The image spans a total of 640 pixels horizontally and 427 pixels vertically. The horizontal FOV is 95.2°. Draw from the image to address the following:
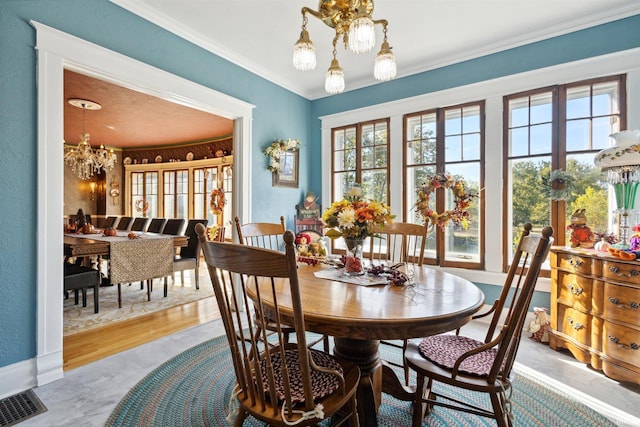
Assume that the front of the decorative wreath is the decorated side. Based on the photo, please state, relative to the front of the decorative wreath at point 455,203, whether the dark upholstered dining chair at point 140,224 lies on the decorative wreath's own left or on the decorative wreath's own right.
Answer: on the decorative wreath's own right

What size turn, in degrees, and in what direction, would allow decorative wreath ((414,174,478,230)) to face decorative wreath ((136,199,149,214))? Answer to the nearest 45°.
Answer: approximately 135° to its right

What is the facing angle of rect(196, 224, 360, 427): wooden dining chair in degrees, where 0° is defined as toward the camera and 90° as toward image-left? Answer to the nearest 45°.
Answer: approximately 225°

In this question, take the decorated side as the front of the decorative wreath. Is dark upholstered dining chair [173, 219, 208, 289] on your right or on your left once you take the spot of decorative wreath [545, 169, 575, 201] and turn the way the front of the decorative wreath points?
on your right

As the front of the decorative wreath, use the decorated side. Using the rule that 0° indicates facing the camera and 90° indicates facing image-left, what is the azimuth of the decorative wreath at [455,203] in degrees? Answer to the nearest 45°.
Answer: approximately 0°

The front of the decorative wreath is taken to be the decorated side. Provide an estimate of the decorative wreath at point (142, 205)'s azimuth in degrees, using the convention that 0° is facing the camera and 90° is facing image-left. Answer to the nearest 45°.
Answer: approximately 0°

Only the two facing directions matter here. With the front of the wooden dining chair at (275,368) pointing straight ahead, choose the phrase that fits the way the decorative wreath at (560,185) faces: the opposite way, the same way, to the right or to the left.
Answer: the opposite way

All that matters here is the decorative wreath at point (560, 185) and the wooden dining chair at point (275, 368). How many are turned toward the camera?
1

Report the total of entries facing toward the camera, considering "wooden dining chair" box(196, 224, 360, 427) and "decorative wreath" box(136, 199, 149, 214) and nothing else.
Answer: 1

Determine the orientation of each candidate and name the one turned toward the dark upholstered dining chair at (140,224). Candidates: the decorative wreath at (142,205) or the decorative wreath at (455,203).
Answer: the decorative wreath at (142,205)

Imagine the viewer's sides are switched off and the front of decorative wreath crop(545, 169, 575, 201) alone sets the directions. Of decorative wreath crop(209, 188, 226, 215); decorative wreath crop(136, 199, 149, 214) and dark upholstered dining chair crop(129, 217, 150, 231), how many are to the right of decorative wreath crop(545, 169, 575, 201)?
3
